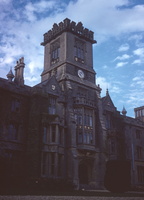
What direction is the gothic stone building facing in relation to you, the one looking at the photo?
facing the viewer and to the right of the viewer
